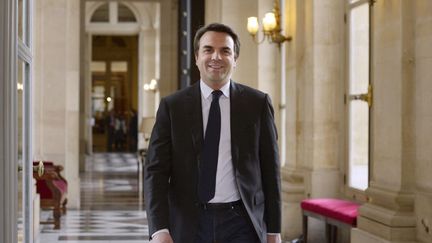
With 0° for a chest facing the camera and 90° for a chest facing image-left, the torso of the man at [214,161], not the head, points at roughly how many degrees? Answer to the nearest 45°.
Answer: approximately 0°

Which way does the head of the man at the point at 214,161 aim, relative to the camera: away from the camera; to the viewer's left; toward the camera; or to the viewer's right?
toward the camera

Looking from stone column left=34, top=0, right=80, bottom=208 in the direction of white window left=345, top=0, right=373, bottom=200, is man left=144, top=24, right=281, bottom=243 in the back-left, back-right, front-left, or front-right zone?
front-right

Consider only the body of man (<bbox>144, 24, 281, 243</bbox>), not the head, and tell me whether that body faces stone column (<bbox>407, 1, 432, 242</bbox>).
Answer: no

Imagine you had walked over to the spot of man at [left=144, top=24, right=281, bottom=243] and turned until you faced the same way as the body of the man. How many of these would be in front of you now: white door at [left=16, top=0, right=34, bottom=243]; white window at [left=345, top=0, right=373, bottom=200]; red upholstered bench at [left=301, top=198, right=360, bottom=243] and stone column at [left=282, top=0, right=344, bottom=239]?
0

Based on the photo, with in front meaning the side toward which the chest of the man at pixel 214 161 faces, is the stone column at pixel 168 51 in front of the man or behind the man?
behind

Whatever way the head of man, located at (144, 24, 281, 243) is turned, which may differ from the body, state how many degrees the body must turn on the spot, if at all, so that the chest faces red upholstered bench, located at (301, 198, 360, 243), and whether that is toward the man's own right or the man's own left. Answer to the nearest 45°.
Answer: approximately 180°

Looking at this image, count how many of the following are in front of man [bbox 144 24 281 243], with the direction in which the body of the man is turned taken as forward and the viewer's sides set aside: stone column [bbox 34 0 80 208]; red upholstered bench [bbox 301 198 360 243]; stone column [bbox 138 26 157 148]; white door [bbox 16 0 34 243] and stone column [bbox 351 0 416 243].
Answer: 0

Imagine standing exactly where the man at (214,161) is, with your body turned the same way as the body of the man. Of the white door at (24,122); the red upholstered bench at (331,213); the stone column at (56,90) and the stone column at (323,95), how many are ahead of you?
0

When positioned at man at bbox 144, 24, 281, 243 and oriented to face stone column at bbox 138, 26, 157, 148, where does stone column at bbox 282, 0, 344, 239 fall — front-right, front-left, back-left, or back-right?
front-right

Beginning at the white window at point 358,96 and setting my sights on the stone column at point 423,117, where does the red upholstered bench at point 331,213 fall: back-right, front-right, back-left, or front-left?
front-right

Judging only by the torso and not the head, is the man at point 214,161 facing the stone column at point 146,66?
no

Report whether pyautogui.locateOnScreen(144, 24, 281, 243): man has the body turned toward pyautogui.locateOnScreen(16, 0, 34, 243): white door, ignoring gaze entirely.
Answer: no

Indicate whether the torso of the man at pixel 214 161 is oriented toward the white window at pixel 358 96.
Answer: no
